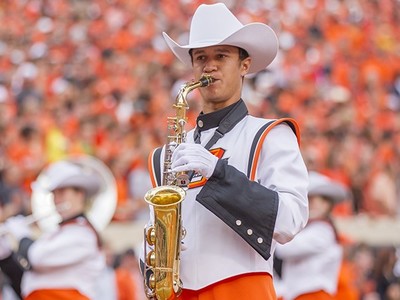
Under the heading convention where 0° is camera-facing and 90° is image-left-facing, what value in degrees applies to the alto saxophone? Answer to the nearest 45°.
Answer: approximately 45°

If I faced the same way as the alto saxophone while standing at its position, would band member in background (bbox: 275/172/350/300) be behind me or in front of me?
behind

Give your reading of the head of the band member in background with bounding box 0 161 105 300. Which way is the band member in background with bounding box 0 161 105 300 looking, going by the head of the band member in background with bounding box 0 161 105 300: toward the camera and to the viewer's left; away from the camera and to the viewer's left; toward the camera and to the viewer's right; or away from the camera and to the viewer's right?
toward the camera and to the viewer's left

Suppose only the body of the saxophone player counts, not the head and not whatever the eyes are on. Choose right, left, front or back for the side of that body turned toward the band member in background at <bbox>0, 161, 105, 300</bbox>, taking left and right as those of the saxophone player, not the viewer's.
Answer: right

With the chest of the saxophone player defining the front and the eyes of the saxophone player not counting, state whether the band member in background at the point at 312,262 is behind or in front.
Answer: behind

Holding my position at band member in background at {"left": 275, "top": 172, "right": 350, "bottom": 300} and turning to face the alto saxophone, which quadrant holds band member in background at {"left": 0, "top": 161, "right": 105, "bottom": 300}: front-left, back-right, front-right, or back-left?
front-right

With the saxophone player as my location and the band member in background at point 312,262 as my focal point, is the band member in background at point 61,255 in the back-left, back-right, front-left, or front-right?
front-left

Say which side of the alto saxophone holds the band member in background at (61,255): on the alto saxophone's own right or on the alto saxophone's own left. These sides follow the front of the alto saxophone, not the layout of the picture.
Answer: on the alto saxophone's own right

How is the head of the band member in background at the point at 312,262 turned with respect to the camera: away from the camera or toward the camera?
toward the camera

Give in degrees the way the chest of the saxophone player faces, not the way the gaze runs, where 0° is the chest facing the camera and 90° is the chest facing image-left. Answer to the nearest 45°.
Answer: approximately 45°
